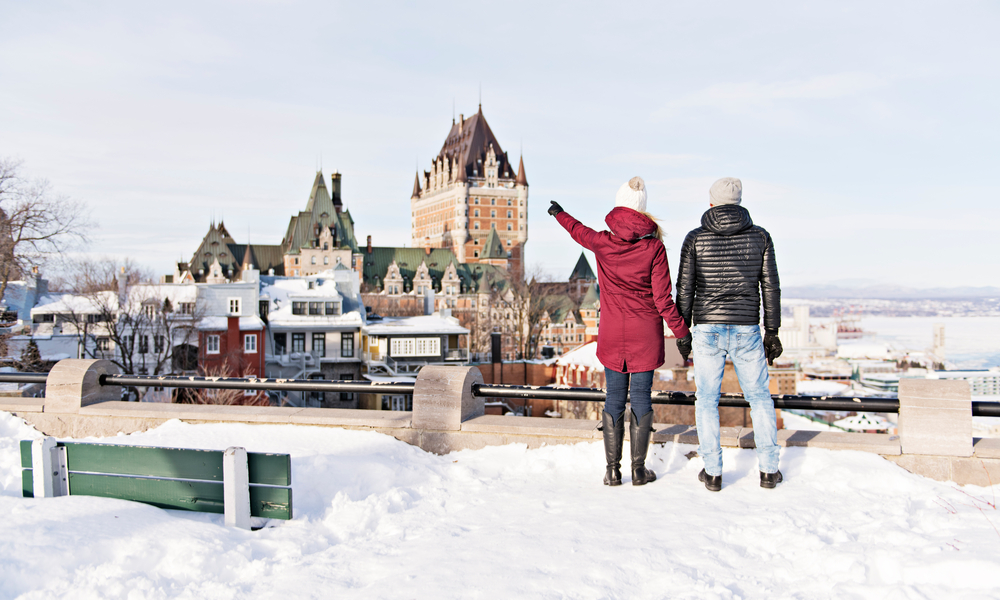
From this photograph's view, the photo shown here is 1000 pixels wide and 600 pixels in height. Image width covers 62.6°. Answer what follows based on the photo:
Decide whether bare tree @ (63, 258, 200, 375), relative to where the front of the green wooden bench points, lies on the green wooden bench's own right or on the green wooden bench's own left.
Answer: on the green wooden bench's own left

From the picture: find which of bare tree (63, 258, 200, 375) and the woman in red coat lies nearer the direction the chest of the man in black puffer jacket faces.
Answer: the bare tree

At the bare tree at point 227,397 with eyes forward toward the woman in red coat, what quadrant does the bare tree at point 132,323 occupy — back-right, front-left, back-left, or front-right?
back-right

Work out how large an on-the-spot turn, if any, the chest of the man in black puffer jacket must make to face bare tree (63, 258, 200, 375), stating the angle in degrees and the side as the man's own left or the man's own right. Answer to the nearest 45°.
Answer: approximately 45° to the man's own left

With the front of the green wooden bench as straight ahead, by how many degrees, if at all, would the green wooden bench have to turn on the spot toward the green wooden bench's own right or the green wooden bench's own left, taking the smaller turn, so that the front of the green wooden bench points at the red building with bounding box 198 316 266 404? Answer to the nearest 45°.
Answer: approximately 45° to the green wooden bench's own left

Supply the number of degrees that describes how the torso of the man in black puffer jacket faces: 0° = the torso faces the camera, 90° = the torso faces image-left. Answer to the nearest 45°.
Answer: approximately 180°

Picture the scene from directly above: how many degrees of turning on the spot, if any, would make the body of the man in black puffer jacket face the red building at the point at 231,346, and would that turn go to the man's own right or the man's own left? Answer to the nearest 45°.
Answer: approximately 45° to the man's own left

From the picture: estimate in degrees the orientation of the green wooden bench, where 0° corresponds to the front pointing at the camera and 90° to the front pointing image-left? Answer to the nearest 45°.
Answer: approximately 225°
